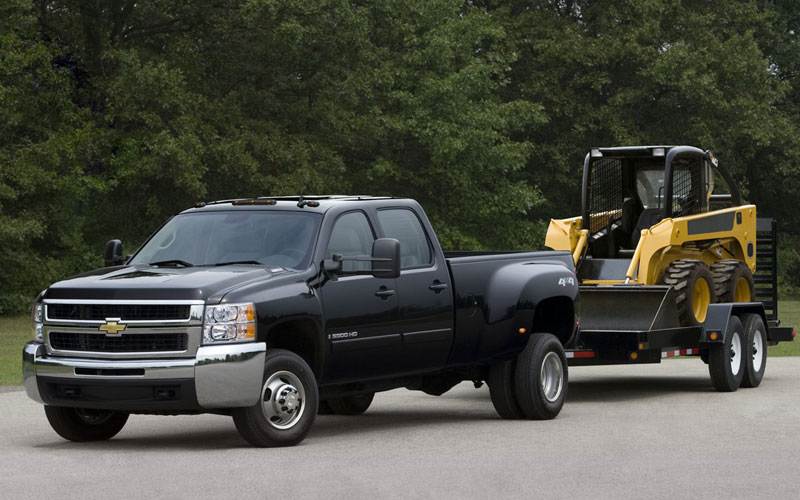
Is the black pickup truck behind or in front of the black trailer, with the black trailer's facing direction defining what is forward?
in front

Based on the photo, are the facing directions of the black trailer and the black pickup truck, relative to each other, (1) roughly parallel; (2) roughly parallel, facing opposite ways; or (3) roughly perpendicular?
roughly parallel

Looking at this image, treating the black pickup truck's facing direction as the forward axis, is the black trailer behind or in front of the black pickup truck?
behind

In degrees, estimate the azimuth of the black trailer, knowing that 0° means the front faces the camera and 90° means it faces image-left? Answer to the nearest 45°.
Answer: approximately 45°

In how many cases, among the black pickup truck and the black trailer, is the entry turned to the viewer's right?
0
